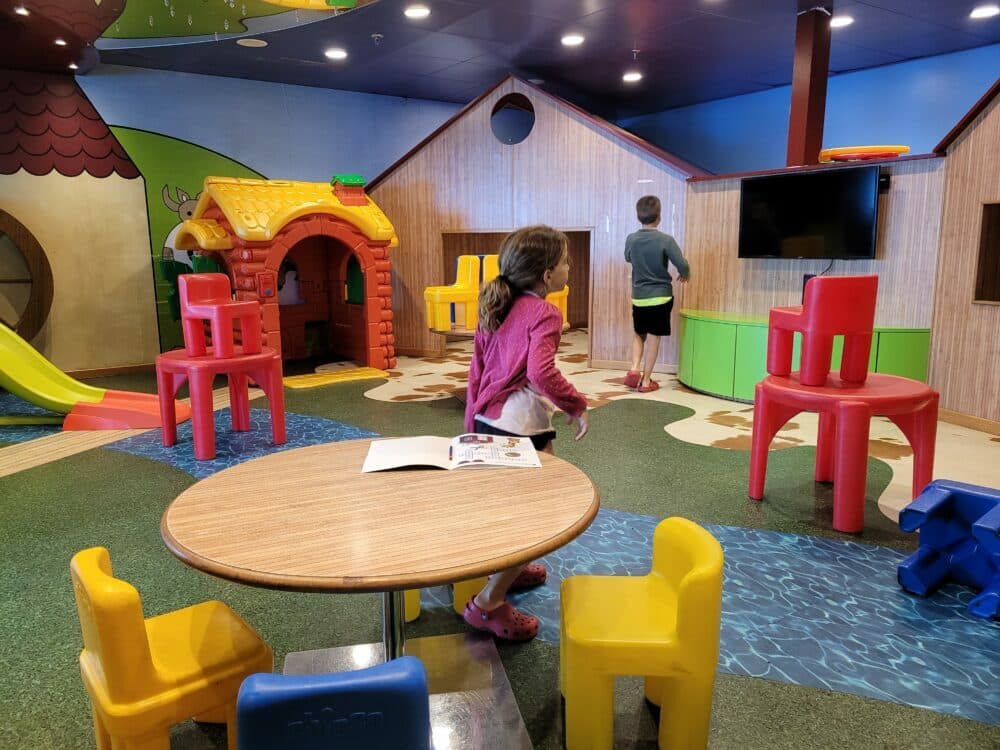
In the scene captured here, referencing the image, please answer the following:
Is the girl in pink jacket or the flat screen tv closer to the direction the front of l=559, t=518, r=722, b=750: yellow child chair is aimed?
the girl in pink jacket

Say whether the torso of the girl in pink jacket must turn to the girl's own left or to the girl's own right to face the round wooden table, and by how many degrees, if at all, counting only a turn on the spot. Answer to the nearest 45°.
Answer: approximately 135° to the girl's own right

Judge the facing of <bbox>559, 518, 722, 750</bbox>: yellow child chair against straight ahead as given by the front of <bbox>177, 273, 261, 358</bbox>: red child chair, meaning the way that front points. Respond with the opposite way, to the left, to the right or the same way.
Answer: the opposite way

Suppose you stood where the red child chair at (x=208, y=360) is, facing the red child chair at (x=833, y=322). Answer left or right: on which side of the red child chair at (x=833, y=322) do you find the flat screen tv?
left

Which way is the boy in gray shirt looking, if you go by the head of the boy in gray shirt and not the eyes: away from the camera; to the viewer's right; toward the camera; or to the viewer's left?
away from the camera

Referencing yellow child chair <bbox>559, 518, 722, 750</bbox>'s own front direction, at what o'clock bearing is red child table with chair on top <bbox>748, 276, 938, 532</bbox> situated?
The red child table with chair on top is roughly at 4 o'clock from the yellow child chair.

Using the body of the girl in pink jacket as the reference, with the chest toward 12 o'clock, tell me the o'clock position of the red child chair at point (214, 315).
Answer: The red child chair is roughly at 9 o'clock from the girl in pink jacket.

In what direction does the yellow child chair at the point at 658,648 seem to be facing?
to the viewer's left

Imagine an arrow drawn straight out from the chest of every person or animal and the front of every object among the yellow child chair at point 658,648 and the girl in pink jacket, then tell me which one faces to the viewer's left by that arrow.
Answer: the yellow child chair

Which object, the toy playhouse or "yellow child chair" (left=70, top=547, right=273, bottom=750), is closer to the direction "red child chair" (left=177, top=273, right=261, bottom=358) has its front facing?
the yellow child chair

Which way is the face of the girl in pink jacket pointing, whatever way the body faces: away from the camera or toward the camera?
away from the camera

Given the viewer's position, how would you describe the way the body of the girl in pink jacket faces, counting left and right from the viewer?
facing away from the viewer and to the right of the viewer

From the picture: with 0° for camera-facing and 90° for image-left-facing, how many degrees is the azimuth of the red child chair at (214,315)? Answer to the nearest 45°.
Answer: approximately 315°
